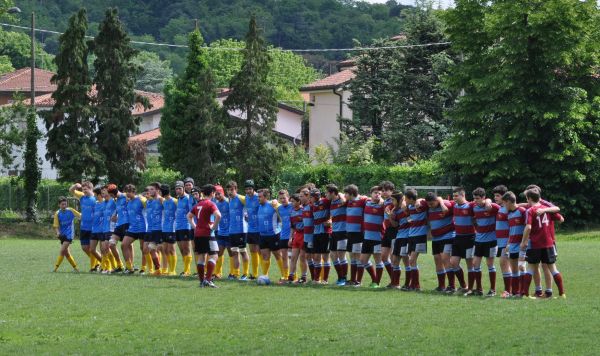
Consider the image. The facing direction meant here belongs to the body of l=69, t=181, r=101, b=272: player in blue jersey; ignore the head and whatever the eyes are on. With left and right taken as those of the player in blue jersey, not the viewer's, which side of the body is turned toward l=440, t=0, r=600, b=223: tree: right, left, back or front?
left

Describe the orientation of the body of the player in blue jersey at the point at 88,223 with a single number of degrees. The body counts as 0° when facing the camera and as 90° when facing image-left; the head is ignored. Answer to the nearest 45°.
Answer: approximately 45°

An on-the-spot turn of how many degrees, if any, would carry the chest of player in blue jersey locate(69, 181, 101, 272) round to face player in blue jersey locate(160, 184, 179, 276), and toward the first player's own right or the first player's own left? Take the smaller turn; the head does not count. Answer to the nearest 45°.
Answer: approximately 90° to the first player's own left

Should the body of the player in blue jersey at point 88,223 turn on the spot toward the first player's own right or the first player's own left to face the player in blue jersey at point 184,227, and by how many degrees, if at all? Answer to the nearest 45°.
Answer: approximately 90° to the first player's own left

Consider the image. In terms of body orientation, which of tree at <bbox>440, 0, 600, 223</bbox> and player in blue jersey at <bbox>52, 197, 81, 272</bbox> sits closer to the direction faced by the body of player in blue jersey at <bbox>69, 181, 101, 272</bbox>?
the player in blue jersey
